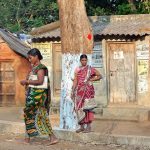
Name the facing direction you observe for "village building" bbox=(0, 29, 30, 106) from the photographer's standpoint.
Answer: facing the viewer

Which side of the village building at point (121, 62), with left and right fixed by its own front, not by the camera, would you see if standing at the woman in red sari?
front

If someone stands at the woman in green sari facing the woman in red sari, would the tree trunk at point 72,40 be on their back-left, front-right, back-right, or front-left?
front-left

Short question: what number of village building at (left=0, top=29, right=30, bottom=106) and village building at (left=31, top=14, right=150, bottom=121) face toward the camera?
2

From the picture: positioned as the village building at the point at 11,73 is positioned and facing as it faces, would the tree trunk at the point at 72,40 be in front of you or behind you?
in front

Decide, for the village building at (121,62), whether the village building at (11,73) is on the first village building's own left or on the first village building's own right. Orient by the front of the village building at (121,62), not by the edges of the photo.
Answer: on the first village building's own right

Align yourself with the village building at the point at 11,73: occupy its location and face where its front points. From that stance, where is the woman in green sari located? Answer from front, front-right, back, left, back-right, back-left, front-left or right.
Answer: front

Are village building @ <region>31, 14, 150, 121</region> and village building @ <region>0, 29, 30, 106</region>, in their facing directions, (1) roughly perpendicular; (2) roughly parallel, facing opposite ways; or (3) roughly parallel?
roughly parallel

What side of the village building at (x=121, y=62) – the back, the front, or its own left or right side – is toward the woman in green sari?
front

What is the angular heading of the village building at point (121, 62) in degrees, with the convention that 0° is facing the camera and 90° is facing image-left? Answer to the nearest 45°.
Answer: approximately 0°

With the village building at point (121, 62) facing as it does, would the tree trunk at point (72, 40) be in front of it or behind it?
in front

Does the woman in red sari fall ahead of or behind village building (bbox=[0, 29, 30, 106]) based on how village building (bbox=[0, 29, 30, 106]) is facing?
ahead
